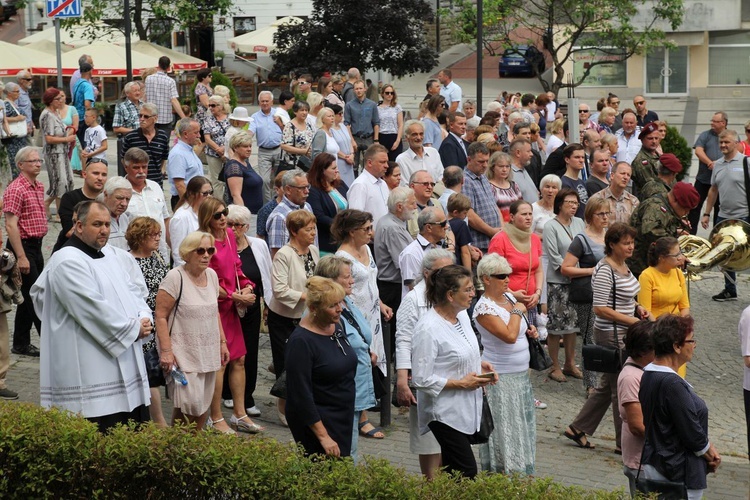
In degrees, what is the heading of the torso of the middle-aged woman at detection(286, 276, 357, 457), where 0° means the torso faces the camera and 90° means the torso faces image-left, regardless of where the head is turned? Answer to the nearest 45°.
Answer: approximately 315°

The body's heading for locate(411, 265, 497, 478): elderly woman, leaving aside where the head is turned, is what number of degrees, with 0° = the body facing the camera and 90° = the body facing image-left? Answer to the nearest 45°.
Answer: approximately 315°

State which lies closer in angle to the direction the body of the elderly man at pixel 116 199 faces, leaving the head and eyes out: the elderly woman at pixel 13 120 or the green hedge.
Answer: the green hedge

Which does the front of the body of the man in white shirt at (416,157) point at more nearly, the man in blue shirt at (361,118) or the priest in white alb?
the priest in white alb
